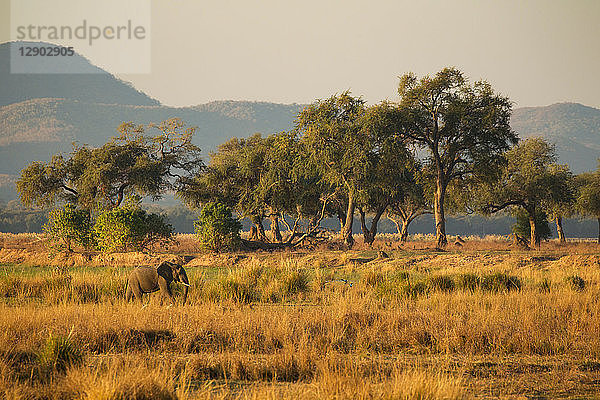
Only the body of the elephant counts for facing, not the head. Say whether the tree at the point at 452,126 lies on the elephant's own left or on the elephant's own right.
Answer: on the elephant's own left

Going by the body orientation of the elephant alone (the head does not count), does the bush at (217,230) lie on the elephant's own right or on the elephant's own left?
on the elephant's own left

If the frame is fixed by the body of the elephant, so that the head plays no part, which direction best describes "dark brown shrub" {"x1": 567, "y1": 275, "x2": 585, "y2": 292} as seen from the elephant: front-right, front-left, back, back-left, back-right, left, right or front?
front

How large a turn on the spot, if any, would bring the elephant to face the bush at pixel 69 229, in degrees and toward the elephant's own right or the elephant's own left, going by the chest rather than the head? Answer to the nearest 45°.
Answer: approximately 90° to the elephant's own left

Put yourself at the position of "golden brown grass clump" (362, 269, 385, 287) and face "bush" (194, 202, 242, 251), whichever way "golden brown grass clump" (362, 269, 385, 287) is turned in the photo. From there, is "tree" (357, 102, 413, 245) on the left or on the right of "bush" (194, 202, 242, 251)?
right

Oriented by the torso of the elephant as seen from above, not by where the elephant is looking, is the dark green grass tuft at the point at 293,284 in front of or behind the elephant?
in front

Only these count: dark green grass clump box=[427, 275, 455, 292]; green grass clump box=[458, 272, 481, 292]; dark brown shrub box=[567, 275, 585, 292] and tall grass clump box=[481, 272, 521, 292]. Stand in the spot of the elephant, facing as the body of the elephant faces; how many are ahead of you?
4

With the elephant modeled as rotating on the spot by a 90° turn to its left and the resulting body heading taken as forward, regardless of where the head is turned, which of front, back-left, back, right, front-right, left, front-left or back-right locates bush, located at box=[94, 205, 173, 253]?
front

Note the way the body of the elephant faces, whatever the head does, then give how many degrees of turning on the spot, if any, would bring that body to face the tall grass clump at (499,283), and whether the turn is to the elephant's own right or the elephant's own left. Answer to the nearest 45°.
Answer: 0° — it already faces it

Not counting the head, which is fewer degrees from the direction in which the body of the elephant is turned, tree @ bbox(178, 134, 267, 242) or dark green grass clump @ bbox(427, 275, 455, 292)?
the dark green grass clump

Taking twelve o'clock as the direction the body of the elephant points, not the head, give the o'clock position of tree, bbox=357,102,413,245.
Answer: The tree is roughly at 10 o'clock from the elephant.

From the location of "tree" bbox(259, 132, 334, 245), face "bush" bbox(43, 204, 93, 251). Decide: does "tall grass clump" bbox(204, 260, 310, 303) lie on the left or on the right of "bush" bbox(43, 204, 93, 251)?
left

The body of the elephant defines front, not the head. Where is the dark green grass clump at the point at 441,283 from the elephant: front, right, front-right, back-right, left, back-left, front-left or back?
front

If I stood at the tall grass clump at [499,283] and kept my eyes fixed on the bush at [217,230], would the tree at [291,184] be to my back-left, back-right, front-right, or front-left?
front-right

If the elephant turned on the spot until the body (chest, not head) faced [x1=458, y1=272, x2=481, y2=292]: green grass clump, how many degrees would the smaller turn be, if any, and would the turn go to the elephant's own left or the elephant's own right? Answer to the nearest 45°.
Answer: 0° — it already faces it

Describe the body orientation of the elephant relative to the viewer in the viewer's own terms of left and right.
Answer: facing to the right of the viewer
